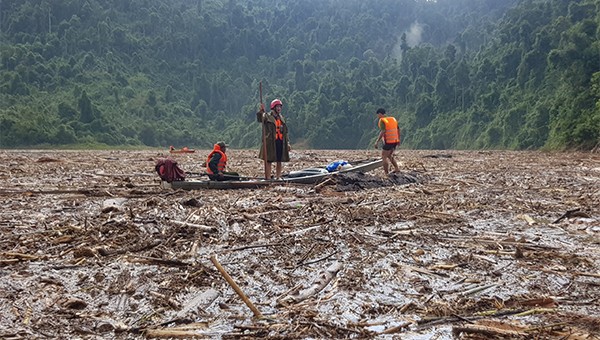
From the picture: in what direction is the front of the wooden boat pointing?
to the viewer's right

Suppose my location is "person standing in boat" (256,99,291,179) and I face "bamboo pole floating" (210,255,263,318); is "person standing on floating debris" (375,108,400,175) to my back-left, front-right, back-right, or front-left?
back-left

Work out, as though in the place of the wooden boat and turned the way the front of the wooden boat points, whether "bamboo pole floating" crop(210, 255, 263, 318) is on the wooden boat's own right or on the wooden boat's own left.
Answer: on the wooden boat's own right

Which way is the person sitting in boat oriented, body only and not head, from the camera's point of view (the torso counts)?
to the viewer's right

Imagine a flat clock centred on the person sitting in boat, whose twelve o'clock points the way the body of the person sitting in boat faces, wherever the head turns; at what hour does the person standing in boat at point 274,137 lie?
The person standing in boat is roughly at 11 o'clock from the person sitting in boat.
